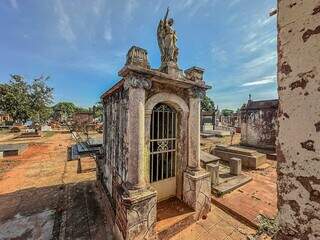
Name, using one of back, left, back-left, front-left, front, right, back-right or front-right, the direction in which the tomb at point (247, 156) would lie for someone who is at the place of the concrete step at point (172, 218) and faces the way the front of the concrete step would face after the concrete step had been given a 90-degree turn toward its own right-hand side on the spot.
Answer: back

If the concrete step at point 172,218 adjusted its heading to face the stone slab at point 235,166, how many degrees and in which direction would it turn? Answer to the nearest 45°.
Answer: approximately 90° to its left

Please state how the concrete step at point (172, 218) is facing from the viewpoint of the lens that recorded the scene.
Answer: facing the viewer and to the right of the viewer

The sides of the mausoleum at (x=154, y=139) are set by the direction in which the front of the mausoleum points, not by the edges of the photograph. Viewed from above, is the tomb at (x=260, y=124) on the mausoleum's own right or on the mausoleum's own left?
on the mausoleum's own left

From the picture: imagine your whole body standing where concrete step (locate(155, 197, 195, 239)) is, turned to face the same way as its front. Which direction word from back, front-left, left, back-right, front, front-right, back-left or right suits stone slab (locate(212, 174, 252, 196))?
left

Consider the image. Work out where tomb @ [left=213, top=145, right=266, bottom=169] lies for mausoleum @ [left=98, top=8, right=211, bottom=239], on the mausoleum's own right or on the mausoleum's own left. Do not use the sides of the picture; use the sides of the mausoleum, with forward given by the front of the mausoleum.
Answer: on the mausoleum's own left

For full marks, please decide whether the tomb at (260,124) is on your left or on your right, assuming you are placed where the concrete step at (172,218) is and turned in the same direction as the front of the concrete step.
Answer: on your left

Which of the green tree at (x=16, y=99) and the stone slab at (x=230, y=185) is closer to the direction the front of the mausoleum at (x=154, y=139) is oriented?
the stone slab

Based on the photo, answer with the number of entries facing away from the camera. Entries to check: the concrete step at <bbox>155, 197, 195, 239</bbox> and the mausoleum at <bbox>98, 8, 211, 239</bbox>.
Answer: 0

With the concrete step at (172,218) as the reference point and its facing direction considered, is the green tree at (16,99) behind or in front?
behind
